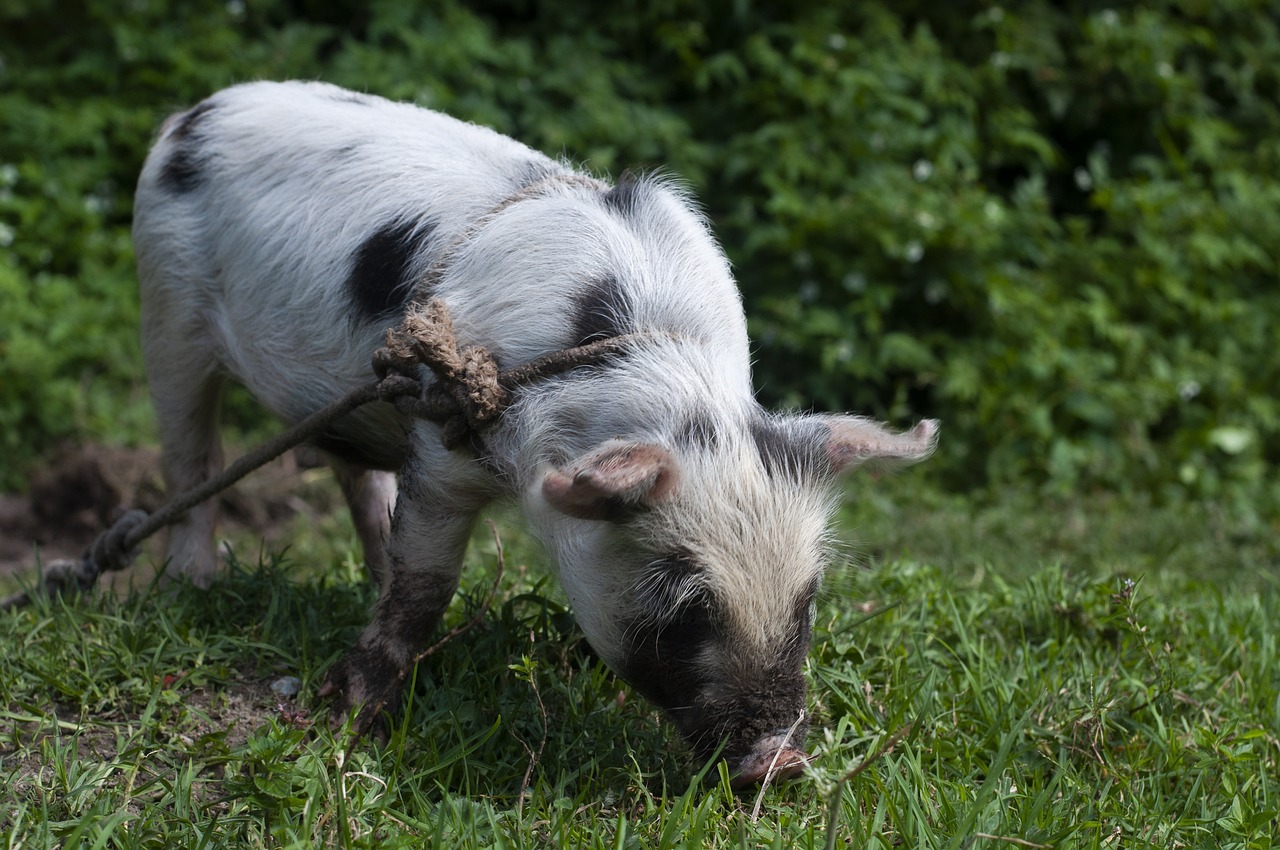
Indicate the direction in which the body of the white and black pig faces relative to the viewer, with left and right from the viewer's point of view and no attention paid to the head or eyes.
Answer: facing the viewer and to the right of the viewer
